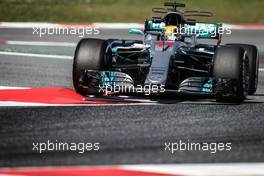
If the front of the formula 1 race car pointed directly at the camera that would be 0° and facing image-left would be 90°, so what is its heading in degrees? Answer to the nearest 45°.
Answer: approximately 0°
